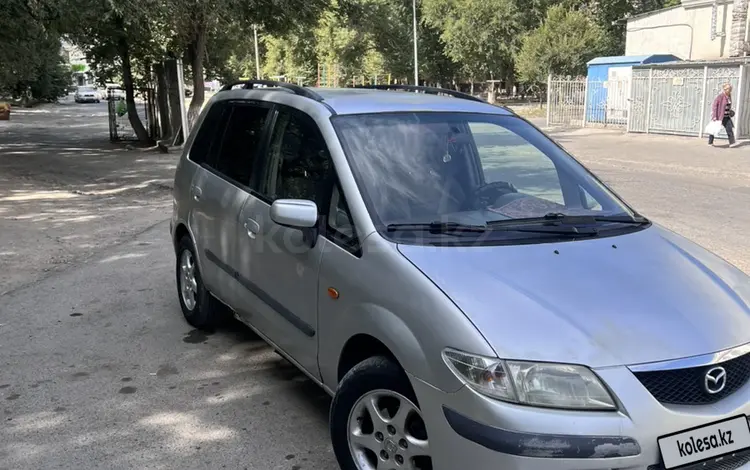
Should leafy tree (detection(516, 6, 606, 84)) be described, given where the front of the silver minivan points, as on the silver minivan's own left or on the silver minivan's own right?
on the silver minivan's own left

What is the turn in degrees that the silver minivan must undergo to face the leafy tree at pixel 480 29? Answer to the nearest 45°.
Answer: approximately 135° to its left

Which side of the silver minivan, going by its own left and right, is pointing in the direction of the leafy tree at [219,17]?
back

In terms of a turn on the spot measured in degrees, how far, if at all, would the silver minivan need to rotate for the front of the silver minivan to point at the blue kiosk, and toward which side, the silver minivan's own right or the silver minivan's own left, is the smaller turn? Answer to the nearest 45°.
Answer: approximately 135° to the silver minivan's own left

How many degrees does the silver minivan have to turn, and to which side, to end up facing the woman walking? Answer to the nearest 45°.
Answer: approximately 135° to its left

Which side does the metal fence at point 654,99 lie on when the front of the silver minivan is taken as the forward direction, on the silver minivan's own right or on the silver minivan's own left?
on the silver minivan's own left

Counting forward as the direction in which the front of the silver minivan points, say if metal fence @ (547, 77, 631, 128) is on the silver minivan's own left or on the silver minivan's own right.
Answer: on the silver minivan's own left

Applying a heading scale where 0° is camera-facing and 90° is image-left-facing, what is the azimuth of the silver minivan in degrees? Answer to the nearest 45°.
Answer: approximately 315°

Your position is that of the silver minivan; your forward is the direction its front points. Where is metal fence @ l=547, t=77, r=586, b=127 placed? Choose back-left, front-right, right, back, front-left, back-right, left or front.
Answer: back-left
